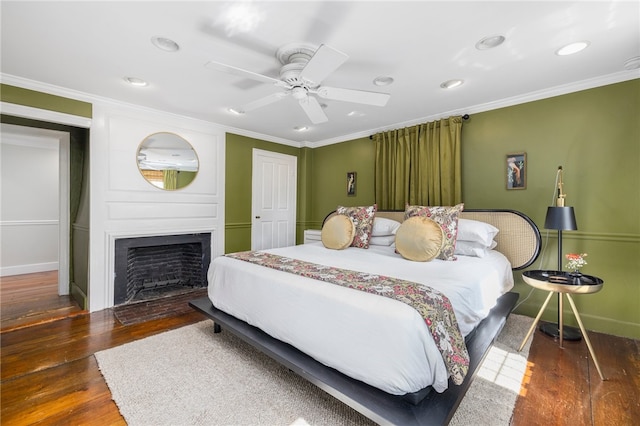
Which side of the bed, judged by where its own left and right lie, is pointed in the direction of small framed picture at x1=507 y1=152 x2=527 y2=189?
back

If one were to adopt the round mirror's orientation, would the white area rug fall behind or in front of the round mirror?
in front

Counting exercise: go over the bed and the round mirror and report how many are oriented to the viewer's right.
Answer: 0

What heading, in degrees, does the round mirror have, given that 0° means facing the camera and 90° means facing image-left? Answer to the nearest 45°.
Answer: approximately 0°

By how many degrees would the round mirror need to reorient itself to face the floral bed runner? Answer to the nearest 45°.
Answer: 0° — it already faces it

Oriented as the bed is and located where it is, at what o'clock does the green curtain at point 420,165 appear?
The green curtain is roughly at 5 o'clock from the bed.

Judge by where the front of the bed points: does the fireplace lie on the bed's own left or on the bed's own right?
on the bed's own right

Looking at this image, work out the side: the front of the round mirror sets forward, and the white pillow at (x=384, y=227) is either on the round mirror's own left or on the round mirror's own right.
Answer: on the round mirror's own left

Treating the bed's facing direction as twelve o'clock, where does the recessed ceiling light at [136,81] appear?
The recessed ceiling light is roughly at 2 o'clock from the bed.
